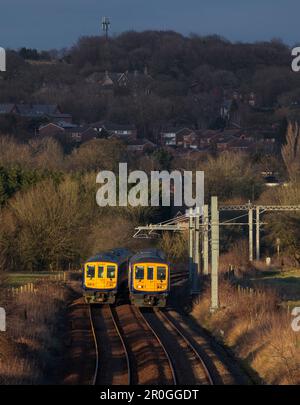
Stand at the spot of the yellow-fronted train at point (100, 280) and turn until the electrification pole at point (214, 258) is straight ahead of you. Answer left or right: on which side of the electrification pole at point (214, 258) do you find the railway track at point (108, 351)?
right

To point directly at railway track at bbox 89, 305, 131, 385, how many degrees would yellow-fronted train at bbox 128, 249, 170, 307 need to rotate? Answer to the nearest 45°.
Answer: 0° — it already faces it

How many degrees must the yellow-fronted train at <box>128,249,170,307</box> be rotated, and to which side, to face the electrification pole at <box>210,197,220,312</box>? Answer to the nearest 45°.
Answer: approximately 45° to its left

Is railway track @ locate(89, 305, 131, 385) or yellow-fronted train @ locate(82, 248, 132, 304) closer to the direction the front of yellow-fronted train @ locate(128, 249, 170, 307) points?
the railway track

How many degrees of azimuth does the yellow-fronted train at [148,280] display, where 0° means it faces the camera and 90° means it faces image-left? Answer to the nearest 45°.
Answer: approximately 0°

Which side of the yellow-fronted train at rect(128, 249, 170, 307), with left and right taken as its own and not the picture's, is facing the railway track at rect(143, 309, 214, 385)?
front

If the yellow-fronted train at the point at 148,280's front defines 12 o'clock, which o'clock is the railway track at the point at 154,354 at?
The railway track is roughly at 12 o'clock from the yellow-fronted train.

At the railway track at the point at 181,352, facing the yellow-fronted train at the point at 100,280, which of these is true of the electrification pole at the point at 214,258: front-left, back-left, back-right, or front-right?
front-right

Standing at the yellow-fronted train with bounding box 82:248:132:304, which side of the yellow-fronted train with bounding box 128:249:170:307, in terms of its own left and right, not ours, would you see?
right
